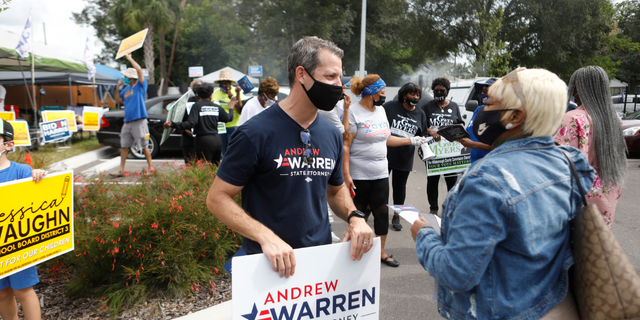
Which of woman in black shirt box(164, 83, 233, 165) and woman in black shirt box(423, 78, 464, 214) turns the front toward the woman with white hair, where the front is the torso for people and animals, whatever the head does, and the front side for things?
woman in black shirt box(423, 78, 464, 214)

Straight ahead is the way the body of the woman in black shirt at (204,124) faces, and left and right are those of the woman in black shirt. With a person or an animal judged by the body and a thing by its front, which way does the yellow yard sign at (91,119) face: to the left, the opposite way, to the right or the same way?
the opposite way

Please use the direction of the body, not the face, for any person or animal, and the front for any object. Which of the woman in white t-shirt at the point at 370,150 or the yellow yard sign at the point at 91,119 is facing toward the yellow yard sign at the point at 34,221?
the yellow yard sign at the point at 91,119

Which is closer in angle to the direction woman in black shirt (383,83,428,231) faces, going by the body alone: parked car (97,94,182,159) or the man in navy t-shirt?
the man in navy t-shirt

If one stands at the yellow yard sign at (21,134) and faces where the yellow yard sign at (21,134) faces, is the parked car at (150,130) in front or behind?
behind

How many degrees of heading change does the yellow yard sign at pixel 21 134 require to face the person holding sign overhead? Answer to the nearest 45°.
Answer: approximately 90° to its left

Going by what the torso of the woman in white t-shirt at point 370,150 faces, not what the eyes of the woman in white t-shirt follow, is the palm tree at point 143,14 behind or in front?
behind

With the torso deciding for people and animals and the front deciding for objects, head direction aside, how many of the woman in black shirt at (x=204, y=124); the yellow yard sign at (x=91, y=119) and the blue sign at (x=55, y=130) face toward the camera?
2

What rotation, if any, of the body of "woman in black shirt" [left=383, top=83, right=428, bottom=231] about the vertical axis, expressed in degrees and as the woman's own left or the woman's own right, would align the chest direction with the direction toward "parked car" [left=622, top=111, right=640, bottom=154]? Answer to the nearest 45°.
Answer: approximately 90° to the woman's own left

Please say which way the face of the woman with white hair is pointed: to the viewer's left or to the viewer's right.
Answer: to the viewer's left

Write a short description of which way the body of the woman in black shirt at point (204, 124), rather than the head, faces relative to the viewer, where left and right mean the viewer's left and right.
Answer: facing away from the viewer

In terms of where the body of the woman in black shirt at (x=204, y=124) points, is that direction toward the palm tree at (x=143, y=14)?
yes

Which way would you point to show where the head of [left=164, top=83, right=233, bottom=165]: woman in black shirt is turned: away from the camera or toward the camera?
away from the camera
